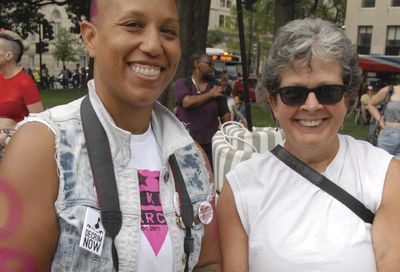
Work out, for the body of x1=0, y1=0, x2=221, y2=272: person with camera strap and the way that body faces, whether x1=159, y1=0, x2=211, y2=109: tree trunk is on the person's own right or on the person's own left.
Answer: on the person's own left

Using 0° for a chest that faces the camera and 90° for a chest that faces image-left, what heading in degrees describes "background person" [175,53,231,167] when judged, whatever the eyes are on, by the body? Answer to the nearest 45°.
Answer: approximately 315°

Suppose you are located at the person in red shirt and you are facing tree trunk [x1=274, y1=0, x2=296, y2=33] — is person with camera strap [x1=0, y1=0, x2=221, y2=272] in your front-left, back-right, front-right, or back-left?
back-right

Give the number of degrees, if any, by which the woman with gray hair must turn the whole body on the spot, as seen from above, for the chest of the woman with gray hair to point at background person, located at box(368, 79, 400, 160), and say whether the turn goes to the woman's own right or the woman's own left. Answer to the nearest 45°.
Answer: approximately 180°

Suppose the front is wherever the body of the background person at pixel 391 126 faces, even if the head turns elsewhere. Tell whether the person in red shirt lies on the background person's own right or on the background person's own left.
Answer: on the background person's own right

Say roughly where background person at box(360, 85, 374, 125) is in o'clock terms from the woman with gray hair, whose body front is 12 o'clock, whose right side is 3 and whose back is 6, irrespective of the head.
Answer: The background person is roughly at 6 o'clock from the woman with gray hair.

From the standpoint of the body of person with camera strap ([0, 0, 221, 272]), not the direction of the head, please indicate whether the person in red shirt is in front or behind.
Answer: behind

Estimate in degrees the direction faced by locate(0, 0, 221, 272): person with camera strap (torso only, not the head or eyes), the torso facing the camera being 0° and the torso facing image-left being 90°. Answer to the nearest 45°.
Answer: approximately 315°
